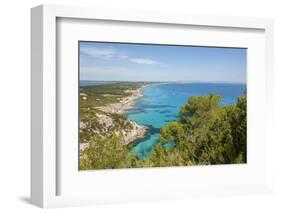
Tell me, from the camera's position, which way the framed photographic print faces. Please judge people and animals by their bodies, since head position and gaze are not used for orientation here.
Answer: facing the viewer and to the right of the viewer
